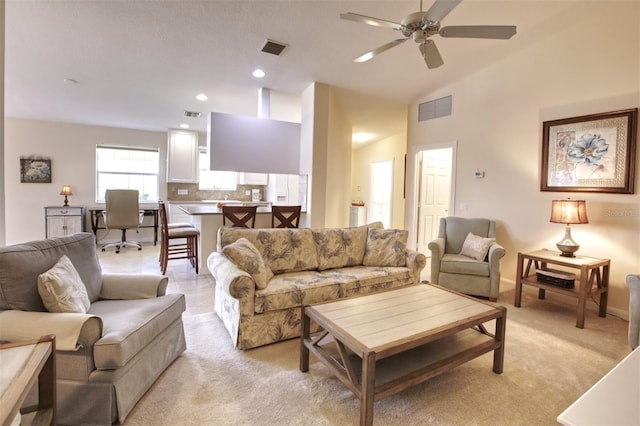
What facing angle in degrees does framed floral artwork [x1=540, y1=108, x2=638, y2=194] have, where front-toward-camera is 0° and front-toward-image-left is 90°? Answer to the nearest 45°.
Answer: approximately 45°

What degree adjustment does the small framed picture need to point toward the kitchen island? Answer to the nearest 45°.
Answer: approximately 45° to its left

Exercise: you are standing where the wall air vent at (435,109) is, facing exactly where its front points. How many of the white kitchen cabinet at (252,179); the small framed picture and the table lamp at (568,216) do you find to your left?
1

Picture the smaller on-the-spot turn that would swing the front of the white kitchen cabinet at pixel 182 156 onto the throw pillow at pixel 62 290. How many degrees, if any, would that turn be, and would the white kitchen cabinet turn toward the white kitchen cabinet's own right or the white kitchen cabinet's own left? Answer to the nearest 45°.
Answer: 0° — it already faces it

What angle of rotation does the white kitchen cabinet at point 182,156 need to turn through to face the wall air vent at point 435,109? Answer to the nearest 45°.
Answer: approximately 45° to its left
